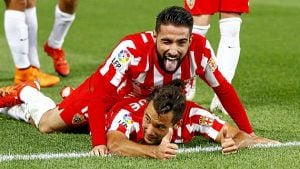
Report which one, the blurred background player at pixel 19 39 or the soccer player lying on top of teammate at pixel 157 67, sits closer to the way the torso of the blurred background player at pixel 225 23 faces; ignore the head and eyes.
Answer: the soccer player lying on top of teammate

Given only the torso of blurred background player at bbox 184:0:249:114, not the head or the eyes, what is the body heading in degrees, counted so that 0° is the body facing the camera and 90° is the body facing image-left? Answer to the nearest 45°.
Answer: approximately 0°

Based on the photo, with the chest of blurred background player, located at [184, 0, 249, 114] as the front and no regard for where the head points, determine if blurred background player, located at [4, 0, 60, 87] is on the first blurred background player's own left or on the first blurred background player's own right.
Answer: on the first blurred background player's own right

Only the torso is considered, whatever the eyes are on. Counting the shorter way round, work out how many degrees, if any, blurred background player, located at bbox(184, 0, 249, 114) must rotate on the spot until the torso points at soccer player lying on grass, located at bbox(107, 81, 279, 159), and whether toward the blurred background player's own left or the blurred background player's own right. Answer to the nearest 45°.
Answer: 0° — they already face them
